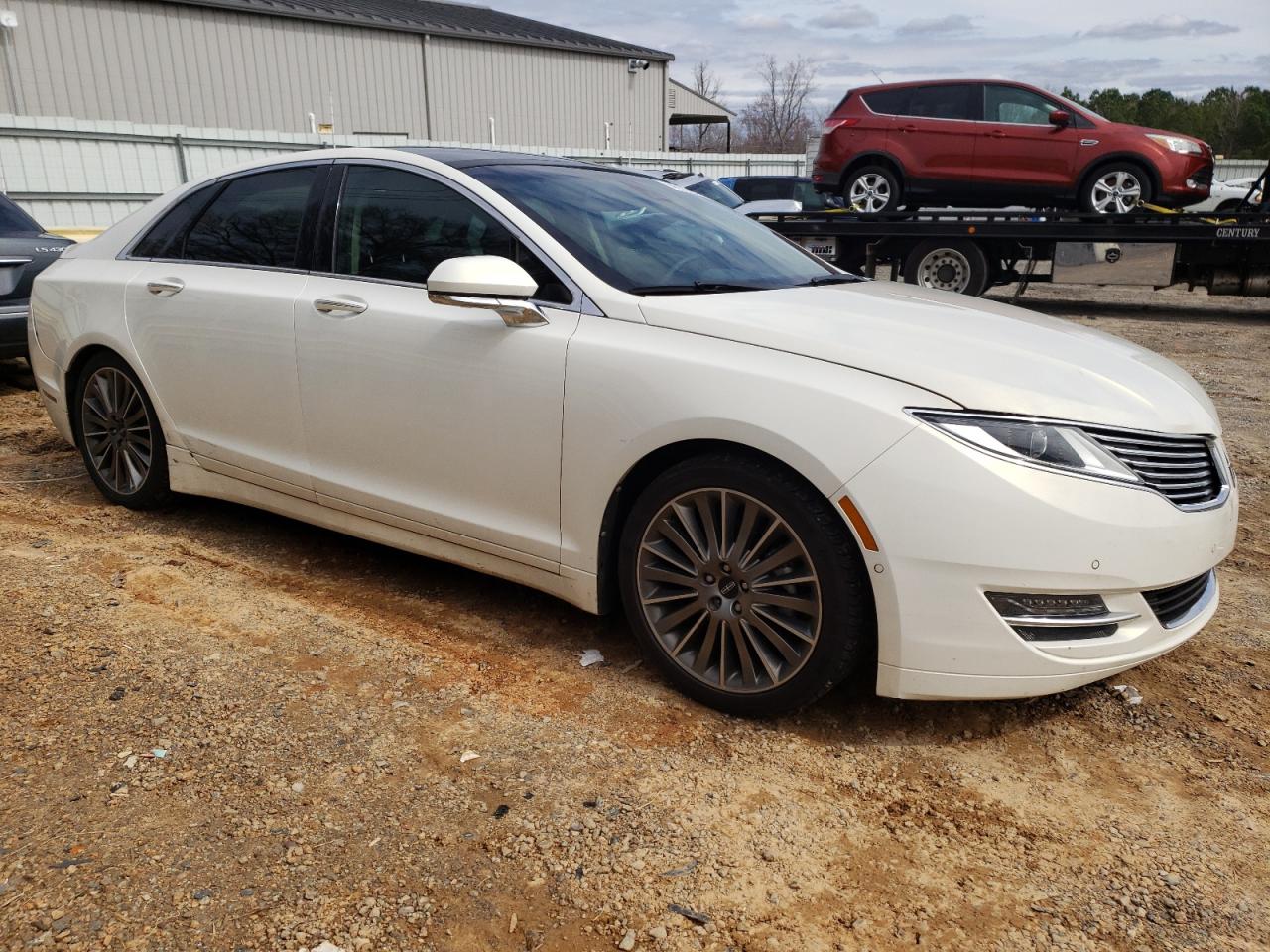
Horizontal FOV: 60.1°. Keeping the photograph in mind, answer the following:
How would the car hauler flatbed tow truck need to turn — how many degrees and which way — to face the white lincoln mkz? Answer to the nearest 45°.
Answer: approximately 90° to its right

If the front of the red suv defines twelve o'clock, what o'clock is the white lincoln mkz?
The white lincoln mkz is roughly at 3 o'clock from the red suv.

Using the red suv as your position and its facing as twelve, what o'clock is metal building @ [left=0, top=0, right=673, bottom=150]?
The metal building is roughly at 7 o'clock from the red suv.

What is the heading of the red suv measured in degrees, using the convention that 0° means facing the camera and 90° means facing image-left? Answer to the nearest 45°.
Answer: approximately 270°

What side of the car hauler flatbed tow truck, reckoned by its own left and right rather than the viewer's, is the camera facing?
right

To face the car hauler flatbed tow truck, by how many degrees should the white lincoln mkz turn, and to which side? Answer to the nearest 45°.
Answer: approximately 90° to its left

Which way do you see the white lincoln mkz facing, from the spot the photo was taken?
facing the viewer and to the right of the viewer
